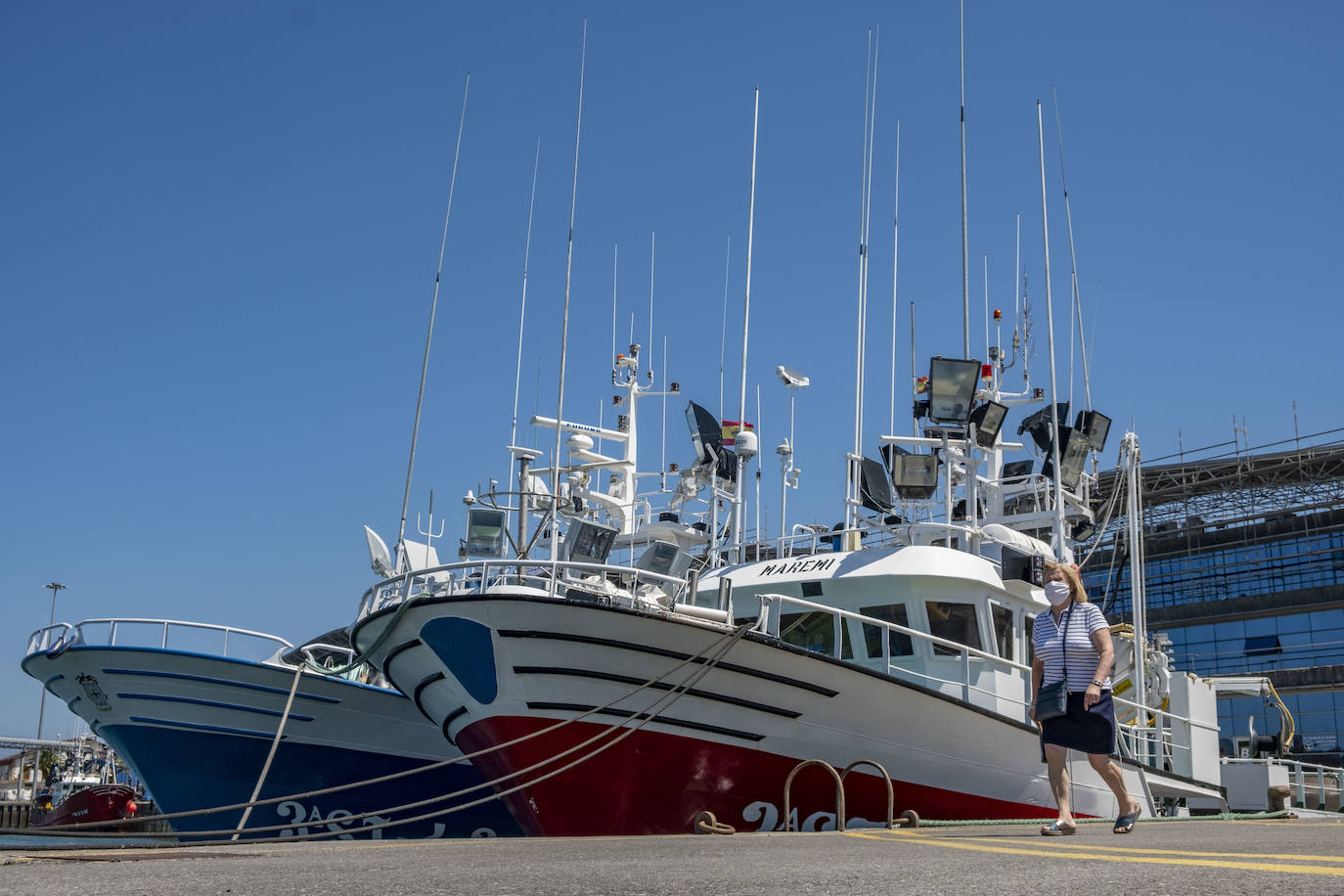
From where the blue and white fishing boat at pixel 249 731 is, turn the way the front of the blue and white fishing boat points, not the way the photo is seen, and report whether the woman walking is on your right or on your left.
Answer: on your left

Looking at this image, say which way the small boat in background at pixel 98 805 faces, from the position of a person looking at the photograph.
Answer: facing the viewer and to the right of the viewer

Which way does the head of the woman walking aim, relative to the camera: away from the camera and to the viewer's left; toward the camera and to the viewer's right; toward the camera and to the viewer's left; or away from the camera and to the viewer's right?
toward the camera and to the viewer's left

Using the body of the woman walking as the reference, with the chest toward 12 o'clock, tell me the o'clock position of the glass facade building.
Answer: The glass facade building is roughly at 5 o'clock from the woman walking.

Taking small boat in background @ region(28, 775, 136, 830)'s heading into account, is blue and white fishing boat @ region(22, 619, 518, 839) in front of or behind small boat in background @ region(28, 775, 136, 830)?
in front

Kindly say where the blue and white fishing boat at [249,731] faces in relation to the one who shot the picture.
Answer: facing the viewer and to the left of the viewer

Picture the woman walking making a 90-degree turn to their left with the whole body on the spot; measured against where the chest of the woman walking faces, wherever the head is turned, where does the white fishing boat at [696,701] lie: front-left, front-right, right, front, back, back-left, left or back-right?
back

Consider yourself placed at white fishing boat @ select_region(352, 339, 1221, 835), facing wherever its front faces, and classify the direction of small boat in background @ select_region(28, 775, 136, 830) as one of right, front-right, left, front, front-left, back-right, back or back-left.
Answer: right

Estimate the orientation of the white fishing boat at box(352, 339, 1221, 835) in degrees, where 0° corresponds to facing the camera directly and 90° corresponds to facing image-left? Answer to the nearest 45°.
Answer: approximately 45°

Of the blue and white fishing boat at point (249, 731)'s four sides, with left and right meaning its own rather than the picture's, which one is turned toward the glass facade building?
back
